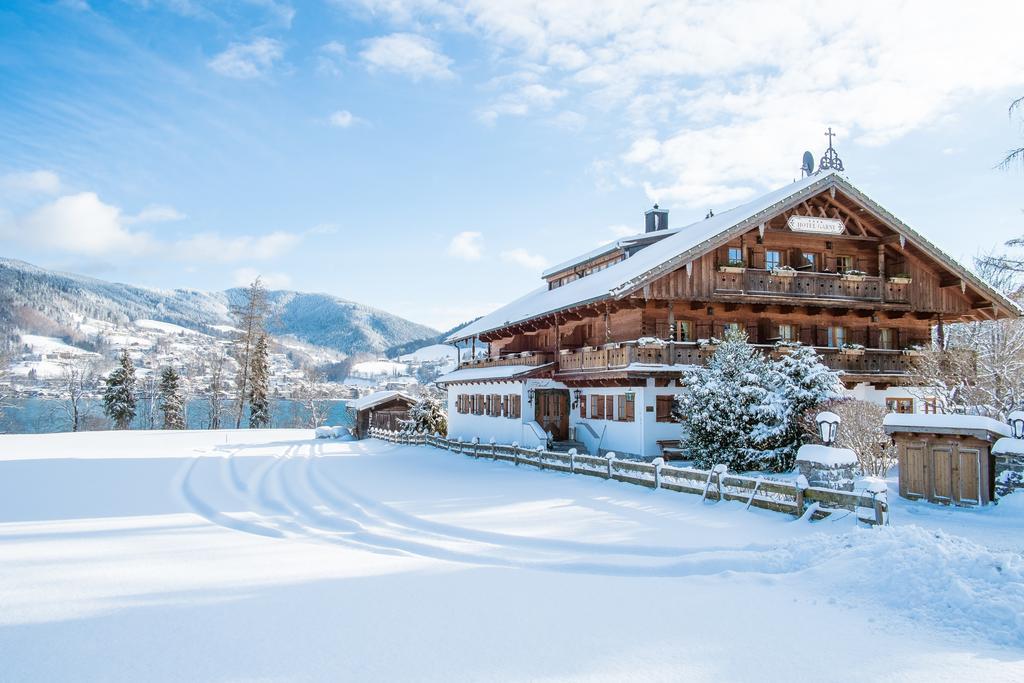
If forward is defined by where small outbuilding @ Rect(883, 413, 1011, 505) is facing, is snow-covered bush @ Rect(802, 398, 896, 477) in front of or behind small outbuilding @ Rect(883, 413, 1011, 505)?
behind

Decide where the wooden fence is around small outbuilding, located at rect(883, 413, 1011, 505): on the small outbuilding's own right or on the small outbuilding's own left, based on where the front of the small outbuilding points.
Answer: on the small outbuilding's own right

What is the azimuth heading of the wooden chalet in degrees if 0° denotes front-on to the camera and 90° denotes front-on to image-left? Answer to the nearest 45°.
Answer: approximately 315°

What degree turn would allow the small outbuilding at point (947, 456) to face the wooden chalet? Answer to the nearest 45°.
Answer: approximately 135° to its right

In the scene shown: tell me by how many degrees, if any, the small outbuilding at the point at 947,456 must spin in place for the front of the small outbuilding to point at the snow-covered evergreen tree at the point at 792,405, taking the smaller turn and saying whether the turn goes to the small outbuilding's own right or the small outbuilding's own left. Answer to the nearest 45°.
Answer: approximately 135° to the small outbuilding's own right

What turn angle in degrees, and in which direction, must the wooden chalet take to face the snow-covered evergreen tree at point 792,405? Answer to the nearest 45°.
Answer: approximately 45° to its right
